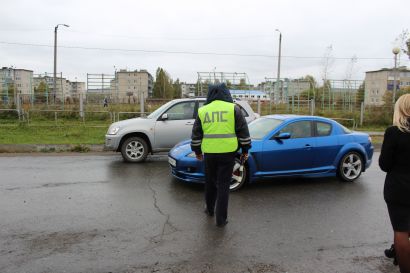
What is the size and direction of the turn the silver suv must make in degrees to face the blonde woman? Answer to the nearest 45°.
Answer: approximately 90° to its left

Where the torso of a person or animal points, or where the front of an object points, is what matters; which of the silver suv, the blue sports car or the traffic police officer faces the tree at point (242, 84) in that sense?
the traffic police officer

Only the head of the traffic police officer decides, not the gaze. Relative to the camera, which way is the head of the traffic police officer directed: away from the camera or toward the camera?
away from the camera

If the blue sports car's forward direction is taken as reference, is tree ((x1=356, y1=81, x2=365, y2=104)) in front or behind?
behind

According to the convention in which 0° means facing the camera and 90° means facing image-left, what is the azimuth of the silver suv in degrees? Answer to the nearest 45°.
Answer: approximately 90°

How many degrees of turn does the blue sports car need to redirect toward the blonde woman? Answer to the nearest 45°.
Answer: approximately 45° to its left

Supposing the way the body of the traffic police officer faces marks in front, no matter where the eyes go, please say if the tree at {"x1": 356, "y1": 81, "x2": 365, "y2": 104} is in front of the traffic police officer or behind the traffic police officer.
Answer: in front

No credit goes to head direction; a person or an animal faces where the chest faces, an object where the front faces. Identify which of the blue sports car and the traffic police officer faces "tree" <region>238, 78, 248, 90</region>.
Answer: the traffic police officer

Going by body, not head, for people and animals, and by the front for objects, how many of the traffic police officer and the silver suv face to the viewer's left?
1

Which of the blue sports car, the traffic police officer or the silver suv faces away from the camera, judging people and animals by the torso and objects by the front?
the traffic police officer

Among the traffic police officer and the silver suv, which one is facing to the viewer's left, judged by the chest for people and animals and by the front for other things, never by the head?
the silver suv

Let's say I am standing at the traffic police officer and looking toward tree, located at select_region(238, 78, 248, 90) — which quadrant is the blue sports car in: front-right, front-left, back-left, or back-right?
front-right

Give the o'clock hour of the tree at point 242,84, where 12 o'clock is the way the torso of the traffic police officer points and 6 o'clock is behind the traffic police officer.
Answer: The tree is roughly at 12 o'clock from the traffic police officer.

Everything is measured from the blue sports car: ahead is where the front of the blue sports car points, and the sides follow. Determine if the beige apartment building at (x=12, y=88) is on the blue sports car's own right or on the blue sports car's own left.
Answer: on the blue sports car's own right

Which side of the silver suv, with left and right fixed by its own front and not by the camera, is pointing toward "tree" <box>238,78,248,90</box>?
right

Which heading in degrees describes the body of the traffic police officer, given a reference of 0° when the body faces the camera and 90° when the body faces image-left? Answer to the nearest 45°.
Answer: approximately 180°

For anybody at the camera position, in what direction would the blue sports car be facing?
facing the viewer and to the left of the viewer
